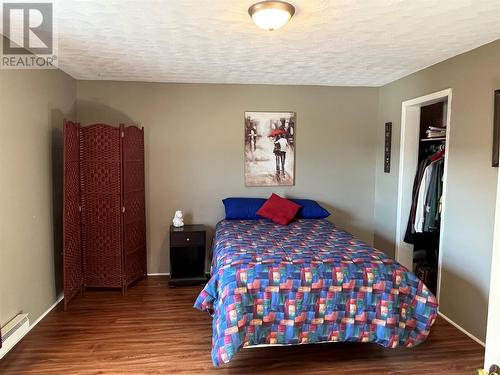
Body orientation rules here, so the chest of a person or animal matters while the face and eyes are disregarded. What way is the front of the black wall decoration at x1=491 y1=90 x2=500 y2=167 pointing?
to the viewer's left

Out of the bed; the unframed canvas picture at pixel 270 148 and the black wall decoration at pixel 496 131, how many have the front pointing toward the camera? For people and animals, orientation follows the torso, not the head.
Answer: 2

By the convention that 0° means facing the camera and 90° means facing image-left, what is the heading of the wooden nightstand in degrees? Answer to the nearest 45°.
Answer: approximately 0°

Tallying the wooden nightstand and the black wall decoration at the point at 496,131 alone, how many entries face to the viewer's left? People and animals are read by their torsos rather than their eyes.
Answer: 1

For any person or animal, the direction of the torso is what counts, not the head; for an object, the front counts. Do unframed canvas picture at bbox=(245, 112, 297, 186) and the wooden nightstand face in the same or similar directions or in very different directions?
same or similar directions

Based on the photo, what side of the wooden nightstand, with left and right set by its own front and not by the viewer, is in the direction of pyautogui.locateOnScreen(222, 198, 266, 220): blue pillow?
left

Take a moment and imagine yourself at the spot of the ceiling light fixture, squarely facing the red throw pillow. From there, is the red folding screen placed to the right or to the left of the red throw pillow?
left

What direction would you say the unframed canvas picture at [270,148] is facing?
toward the camera

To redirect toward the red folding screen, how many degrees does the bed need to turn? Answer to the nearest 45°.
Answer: approximately 90° to its right

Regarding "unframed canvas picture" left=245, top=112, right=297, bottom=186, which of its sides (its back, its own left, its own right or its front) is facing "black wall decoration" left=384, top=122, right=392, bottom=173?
left

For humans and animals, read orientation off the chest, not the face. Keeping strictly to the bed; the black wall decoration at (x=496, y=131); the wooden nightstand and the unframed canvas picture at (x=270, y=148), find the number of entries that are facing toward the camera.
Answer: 3

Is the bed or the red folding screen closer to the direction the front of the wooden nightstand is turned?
the bed

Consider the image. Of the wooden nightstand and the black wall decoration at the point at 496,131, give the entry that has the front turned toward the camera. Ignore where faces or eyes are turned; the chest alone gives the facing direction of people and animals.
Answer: the wooden nightstand

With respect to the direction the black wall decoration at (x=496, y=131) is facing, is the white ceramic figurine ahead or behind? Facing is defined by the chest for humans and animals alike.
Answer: ahead

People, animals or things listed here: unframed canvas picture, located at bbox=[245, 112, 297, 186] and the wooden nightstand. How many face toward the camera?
2

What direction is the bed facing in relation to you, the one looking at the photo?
facing the viewer

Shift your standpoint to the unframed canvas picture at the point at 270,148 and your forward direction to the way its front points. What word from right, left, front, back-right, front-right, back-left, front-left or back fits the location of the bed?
front
